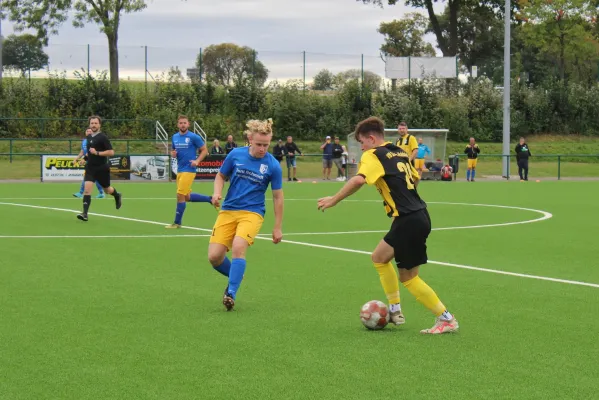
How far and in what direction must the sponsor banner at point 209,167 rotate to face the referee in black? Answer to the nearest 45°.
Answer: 0° — it already faces them

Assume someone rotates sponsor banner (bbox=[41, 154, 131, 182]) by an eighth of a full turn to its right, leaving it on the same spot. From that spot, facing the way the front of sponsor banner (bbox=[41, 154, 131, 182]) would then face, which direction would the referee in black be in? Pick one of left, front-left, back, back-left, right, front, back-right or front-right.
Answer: front-left

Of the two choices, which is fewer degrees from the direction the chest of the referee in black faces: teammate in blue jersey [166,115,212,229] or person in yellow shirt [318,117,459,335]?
the person in yellow shirt

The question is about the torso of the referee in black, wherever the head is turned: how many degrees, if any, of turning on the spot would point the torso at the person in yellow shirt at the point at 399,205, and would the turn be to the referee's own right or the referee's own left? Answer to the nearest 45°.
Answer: approximately 45° to the referee's own left

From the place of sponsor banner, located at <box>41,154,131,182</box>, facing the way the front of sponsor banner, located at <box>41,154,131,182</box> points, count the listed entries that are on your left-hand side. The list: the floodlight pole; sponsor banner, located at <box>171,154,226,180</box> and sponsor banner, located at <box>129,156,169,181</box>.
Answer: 3

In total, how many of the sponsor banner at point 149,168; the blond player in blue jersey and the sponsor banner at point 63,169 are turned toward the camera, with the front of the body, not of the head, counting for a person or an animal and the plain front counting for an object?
3

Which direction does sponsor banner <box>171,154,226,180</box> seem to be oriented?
toward the camera

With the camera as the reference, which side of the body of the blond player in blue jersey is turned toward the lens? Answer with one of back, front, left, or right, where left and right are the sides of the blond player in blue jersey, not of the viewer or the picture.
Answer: front

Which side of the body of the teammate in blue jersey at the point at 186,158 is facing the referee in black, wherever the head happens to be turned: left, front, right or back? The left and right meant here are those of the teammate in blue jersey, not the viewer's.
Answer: right

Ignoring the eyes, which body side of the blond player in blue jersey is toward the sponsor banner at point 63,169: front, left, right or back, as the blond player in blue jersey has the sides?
back

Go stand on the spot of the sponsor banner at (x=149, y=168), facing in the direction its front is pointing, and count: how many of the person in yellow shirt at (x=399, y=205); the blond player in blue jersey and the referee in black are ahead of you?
3

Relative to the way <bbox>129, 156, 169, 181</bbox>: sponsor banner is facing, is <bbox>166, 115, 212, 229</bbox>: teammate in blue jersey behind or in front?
in front

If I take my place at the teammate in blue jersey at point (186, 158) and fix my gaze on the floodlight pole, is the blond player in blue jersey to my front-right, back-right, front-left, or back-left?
back-right

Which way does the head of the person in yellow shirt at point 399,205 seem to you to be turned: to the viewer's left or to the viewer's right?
to the viewer's left

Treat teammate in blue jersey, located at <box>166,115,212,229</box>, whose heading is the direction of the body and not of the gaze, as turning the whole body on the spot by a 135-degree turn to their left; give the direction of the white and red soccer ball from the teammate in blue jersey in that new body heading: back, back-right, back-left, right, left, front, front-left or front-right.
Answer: right

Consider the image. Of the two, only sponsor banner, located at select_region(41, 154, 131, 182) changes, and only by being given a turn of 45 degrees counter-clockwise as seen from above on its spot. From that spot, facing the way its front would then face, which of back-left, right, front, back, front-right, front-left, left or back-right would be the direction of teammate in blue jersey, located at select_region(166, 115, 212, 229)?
front-right

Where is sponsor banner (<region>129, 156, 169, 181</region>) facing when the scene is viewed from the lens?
facing the viewer
